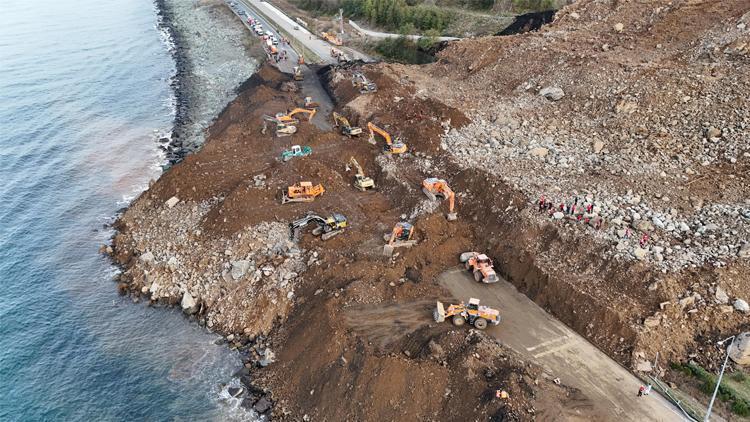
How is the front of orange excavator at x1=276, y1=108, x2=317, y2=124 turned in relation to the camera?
facing to the right of the viewer

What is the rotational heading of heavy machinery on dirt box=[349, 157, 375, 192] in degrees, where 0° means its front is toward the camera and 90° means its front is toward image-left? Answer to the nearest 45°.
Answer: approximately 135°

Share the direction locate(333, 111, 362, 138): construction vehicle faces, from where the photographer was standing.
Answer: facing away from the viewer and to the left of the viewer

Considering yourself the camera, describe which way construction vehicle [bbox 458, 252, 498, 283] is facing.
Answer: facing away from the viewer and to the left of the viewer

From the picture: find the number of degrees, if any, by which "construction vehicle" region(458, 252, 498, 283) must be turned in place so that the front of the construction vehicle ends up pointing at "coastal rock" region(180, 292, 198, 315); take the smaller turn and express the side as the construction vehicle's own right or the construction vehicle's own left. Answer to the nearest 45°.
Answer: approximately 45° to the construction vehicle's own left

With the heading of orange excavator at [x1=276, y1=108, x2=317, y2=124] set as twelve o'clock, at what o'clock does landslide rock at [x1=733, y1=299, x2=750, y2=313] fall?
The landslide rock is roughly at 2 o'clock from the orange excavator.

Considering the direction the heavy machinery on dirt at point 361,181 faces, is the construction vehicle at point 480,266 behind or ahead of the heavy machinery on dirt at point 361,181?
behind

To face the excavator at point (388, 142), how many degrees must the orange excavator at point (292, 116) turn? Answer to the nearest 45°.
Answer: approximately 45° to its right

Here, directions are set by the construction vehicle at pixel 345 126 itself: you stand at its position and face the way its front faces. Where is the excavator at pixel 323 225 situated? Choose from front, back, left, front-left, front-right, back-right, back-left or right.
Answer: back-left

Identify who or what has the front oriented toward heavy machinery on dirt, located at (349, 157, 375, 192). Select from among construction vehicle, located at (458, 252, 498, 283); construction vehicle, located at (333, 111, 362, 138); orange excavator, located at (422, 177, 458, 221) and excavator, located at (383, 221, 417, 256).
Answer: construction vehicle, located at (458, 252, 498, 283)
